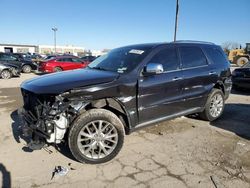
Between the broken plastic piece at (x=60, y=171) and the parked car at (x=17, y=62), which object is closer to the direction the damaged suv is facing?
the broken plastic piece

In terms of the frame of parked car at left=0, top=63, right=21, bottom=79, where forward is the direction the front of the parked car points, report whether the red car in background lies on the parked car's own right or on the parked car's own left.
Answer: on the parked car's own left

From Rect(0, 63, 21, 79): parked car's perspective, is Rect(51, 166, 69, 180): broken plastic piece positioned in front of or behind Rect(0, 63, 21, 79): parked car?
in front

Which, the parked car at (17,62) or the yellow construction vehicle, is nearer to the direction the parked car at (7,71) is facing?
the yellow construction vehicle

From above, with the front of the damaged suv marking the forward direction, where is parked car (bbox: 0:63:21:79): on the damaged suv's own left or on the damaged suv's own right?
on the damaged suv's own right

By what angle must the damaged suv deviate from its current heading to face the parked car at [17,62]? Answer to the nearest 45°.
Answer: approximately 90° to its right

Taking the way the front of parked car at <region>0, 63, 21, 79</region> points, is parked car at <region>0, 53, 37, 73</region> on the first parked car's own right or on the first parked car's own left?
on the first parked car's own left

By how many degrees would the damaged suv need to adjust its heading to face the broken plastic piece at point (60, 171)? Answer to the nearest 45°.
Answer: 0° — it already faces it

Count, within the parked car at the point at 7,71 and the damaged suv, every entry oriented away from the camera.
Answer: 0

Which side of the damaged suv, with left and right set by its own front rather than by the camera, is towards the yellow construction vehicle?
back

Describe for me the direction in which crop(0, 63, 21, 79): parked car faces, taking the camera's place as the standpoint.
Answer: facing the viewer and to the right of the viewer

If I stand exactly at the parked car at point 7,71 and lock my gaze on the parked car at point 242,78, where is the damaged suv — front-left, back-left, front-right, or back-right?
front-right

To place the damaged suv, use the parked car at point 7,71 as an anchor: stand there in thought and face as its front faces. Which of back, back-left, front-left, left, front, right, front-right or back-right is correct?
front-right

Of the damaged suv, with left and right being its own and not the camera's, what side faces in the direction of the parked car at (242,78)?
back

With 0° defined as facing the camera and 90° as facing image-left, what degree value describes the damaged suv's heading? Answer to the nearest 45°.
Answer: approximately 45°
